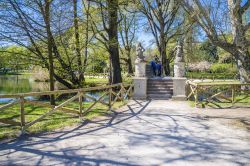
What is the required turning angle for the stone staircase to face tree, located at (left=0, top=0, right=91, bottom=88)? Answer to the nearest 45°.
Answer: approximately 90° to its right

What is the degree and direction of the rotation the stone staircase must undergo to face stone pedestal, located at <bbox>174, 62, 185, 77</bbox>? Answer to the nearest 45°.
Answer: approximately 90° to its left

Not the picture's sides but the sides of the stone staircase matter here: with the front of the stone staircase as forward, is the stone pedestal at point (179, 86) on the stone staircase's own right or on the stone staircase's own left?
on the stone staircase's own left

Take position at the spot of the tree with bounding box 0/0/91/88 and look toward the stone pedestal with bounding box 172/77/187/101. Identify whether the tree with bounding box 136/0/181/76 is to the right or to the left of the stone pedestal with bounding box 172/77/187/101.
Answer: left

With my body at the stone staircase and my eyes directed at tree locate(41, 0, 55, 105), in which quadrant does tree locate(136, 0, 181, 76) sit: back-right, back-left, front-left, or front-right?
back-right

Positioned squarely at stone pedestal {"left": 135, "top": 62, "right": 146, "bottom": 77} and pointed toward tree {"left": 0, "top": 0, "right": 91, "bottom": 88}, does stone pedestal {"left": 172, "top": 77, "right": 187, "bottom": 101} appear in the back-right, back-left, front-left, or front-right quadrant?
back-left

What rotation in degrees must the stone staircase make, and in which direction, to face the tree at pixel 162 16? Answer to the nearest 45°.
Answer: approximately 180°

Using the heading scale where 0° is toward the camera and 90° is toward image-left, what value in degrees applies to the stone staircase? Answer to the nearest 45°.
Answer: approximately 0°

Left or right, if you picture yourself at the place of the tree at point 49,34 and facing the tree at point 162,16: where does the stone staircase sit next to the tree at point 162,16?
right

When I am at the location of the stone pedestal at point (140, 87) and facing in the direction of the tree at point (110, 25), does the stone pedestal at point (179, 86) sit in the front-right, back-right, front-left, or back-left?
back-right

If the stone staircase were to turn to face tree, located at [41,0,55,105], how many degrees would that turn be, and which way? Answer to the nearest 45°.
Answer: approximately 45° to its right

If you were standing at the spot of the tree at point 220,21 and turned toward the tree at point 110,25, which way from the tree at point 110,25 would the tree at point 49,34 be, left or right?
left
